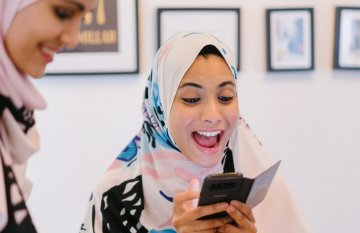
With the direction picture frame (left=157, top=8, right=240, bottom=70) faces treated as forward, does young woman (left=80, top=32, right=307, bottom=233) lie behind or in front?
in front

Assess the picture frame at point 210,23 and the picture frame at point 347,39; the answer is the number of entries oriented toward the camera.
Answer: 2

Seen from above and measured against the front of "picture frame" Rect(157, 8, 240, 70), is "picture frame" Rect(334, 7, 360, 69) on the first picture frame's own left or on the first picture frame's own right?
on the first picture frame's own left

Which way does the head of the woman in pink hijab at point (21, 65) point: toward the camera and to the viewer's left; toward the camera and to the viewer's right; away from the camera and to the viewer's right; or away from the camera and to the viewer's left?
toward the camera and to the viewer's right

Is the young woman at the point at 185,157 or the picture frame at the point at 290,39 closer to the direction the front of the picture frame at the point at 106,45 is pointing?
the young woman

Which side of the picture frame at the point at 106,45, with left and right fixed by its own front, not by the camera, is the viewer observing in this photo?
front

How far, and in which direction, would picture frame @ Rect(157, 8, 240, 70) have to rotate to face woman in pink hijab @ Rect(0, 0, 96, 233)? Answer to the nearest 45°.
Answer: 0° — it already faces them

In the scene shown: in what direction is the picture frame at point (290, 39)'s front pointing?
toward the camera

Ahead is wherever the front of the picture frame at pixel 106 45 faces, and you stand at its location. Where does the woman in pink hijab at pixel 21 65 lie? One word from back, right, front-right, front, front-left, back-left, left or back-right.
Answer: front
